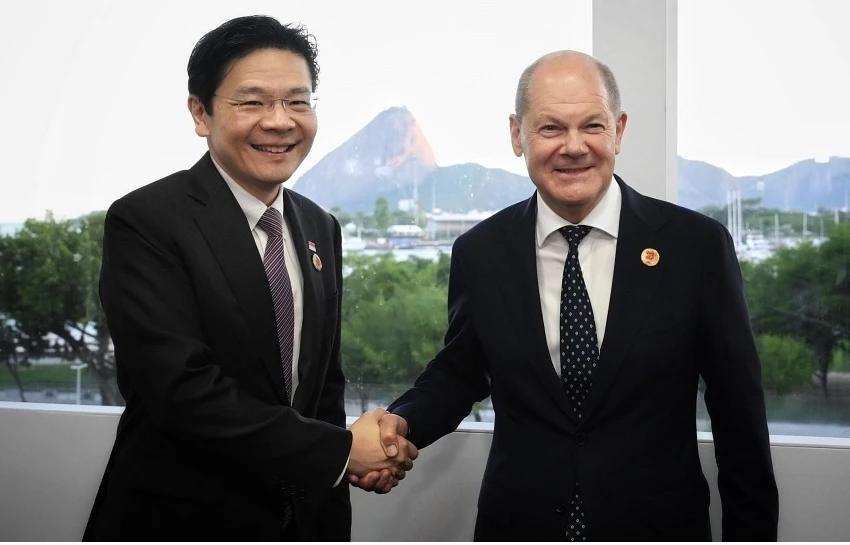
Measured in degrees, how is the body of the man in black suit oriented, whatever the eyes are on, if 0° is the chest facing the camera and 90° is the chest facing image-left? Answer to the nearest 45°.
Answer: approximately 315°

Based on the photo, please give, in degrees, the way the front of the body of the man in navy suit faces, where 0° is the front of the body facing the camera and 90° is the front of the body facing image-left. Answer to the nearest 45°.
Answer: approximately 0°

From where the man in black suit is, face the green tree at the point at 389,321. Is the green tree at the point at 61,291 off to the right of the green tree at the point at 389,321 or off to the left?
left

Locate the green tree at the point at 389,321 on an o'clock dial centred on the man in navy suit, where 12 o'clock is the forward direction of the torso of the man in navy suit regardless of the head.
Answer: The green tree is roughly at 5 o'clock from the man in navy suit.
